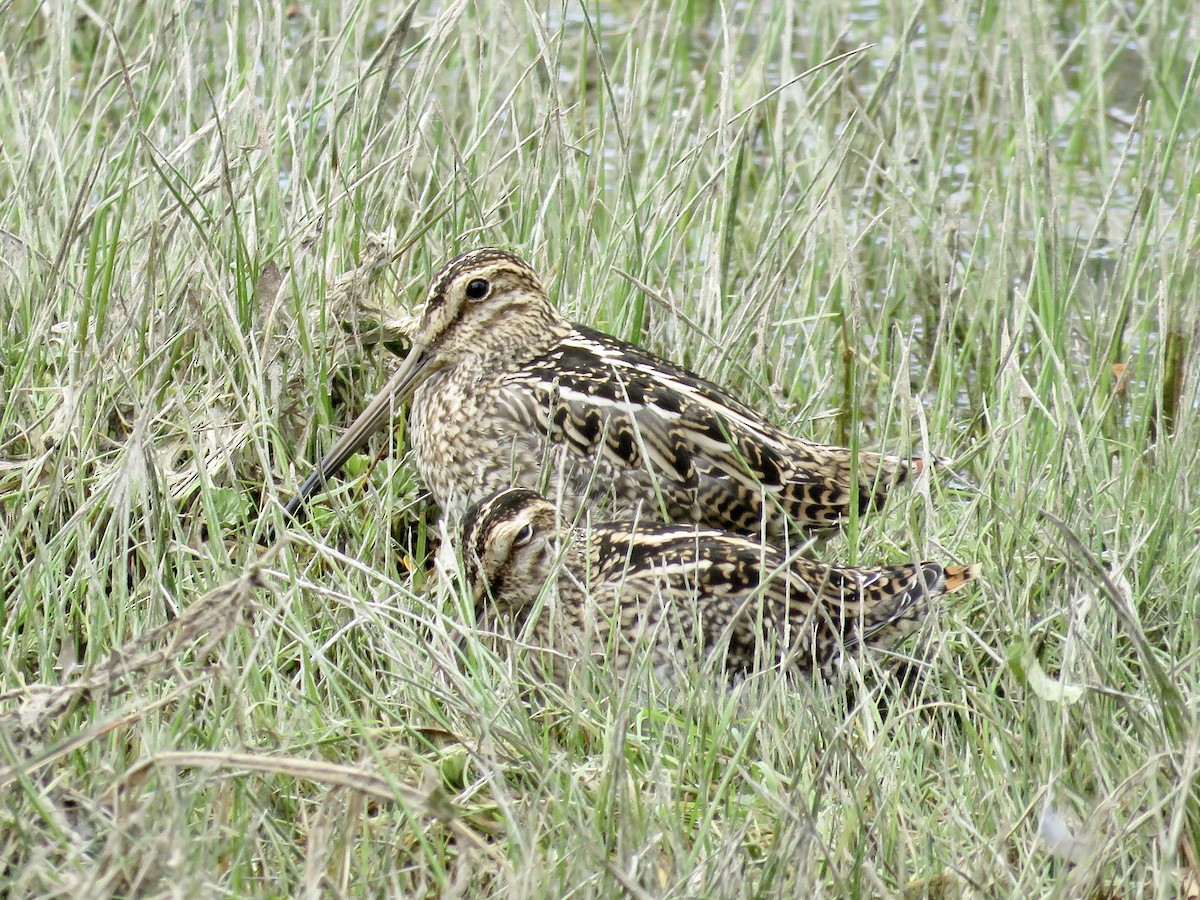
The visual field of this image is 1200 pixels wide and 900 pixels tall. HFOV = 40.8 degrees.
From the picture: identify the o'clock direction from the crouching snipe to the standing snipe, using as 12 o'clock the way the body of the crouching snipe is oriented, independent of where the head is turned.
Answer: The standing snipe is roughly at 2 o'clock from the crouching snipe.

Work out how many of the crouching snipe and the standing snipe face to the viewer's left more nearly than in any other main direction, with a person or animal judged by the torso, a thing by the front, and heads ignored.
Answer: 2

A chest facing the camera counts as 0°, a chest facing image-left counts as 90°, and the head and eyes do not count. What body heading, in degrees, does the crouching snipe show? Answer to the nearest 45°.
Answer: approximately 90°

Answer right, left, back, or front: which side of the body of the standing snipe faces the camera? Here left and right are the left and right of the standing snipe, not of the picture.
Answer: left

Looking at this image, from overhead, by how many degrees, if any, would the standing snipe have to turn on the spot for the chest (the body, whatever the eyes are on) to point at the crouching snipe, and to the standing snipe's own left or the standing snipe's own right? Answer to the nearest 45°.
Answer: approximately 90° to the standing snipe's own left
